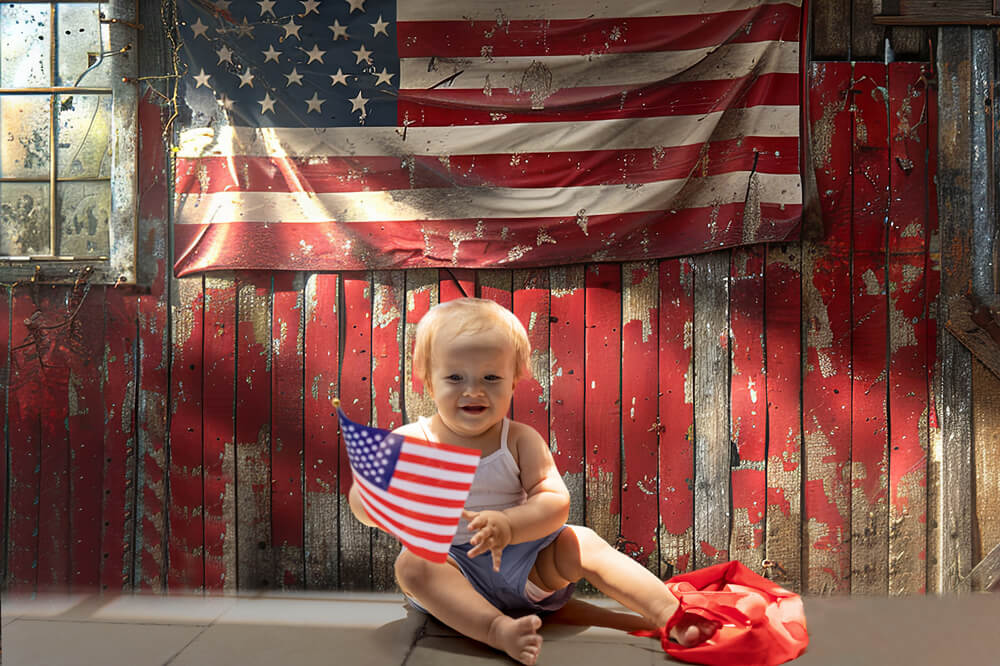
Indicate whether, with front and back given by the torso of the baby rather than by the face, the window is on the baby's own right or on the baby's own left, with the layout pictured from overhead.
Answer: on the baby's own right

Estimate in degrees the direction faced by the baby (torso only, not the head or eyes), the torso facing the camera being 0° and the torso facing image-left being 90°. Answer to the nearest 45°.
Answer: approximately 0°

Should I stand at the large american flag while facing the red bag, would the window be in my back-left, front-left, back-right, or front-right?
back-right
